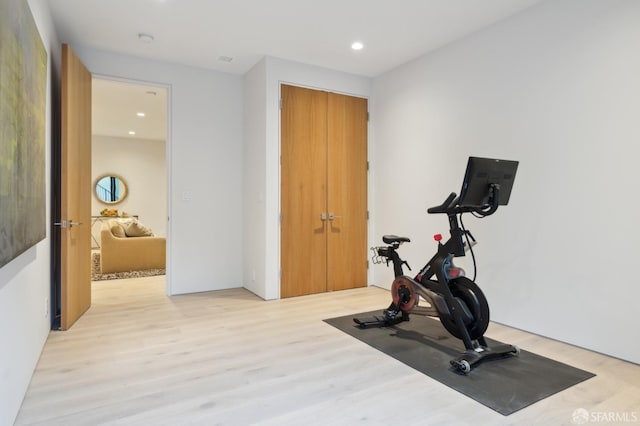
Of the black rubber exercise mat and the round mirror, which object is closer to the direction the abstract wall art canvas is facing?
the black rubber exercise mat

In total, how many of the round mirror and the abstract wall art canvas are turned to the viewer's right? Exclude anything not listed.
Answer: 1

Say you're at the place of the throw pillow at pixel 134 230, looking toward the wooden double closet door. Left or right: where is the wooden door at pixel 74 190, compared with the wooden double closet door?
right

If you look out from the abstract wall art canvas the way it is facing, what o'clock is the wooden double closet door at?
The wooden double closet door is roughly at 11 o'clock from the abstract wall art canvas.

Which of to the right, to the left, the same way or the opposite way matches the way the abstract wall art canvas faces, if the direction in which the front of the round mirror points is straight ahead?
to the left

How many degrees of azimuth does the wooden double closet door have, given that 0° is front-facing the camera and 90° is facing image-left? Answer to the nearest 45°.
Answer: approximately 315°

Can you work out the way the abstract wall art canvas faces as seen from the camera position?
facing to the right of the viewer

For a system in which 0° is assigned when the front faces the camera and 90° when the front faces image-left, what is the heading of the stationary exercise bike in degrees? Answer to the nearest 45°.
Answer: approximately 315°

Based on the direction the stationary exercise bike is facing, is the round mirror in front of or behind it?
behind

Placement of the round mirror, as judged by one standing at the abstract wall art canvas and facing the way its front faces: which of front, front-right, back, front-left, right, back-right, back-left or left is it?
left

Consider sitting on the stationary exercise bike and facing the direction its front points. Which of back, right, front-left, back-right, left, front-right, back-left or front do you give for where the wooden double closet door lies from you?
back
